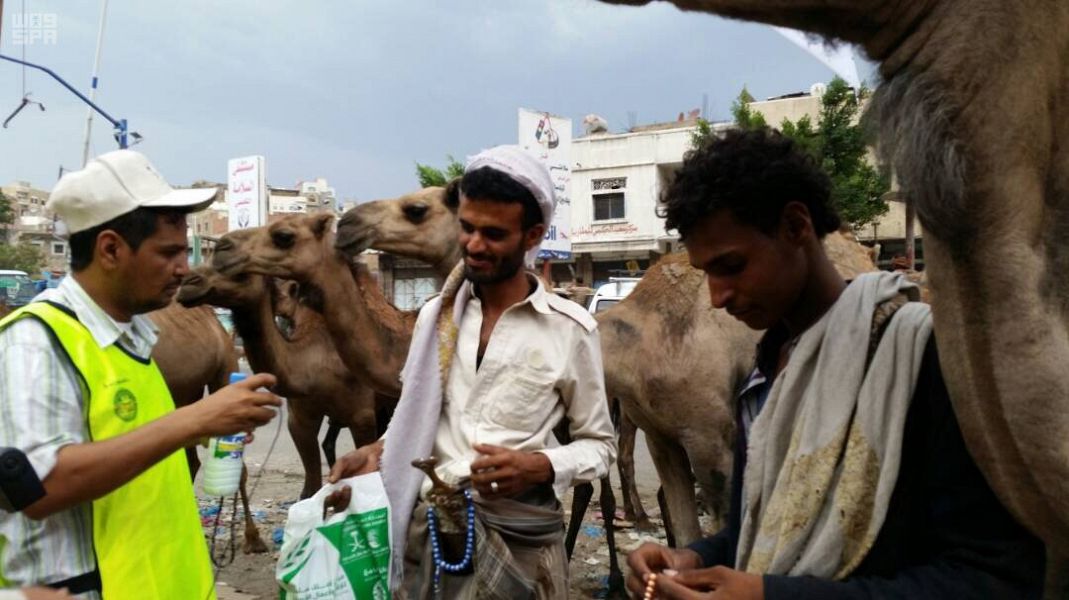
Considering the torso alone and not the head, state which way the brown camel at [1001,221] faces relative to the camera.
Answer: to the viewer's left

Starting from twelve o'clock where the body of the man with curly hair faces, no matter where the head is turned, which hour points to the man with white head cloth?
The man with white head cloth is roughly at 3 o'clock from the man with curly hair.

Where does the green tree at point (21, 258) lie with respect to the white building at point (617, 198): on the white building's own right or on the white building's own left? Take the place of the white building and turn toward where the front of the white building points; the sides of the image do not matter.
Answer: on the white building's own right

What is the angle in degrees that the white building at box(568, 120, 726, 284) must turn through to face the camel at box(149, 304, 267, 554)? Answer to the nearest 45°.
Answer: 0° — it already faces it

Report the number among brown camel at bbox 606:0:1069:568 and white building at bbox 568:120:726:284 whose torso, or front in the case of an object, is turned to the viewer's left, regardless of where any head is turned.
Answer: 1

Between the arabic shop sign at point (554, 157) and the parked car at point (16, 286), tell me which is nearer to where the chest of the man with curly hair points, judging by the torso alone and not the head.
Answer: the parked car

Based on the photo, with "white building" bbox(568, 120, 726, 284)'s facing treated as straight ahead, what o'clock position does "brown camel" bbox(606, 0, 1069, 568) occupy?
The brown camel is roughly at 12 o'clock from the white building.

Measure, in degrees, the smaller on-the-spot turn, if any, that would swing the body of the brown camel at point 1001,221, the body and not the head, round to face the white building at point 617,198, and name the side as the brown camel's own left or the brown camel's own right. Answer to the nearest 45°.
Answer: approximately 90° to the brown camel's own right

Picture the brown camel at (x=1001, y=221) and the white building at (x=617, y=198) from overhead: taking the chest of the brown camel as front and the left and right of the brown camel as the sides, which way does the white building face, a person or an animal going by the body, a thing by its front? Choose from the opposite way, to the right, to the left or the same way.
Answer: to the left

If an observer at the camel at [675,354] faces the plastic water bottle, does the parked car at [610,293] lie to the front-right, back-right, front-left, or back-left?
back-right

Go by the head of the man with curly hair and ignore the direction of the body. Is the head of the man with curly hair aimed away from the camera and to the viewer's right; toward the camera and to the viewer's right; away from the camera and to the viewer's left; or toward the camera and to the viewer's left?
toward the camera and to the viewer's left

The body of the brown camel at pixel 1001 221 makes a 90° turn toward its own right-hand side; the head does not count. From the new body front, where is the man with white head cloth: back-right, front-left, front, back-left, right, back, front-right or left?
front-left

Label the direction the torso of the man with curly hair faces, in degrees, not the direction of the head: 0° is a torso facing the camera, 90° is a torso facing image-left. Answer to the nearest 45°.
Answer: approximately 45°

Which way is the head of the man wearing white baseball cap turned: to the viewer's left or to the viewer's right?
to the viewer's right
